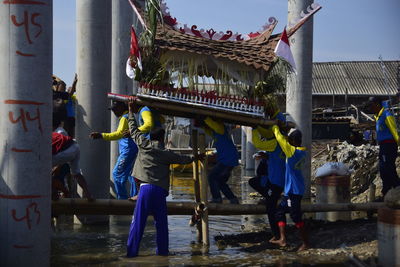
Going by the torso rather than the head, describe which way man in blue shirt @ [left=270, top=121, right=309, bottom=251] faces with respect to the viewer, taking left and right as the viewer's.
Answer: facing away from the viewer and to the left of the viewer

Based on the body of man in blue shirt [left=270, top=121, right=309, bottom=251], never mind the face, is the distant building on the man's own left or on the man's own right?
on the man's own right

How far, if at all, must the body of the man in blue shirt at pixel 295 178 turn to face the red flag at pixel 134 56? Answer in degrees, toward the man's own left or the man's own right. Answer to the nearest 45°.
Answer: approximately 45° to the man's own left

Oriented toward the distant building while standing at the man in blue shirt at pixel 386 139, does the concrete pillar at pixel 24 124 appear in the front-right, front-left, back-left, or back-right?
back-left

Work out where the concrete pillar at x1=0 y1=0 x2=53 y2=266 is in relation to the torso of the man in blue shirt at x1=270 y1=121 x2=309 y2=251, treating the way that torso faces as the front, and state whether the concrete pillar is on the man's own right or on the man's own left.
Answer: on the man's own left

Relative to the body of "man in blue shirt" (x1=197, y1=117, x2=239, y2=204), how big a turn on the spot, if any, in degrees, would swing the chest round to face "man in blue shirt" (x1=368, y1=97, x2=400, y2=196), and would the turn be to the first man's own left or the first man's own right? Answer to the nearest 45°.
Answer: approximately 180°

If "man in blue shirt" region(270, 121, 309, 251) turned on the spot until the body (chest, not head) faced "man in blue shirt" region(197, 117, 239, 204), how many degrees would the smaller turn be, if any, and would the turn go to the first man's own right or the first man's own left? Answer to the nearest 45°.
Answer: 0° — they already face them

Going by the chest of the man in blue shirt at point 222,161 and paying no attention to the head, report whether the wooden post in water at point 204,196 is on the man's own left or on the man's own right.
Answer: on the man's own left

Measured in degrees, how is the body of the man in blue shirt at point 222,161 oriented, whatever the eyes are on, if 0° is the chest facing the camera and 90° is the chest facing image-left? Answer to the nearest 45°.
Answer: approximately 90°
